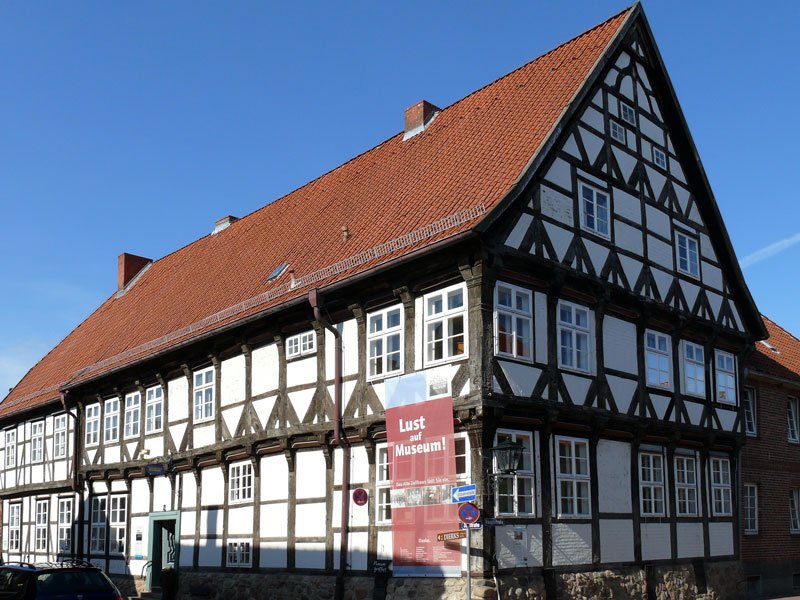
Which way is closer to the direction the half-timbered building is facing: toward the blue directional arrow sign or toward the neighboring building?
the blue directional arrow sign

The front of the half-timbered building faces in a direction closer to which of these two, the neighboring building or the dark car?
the dark car

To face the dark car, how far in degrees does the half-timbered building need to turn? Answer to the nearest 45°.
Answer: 0° — it already faces it

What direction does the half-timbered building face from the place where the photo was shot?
facing the viewer and to the left of the viewer

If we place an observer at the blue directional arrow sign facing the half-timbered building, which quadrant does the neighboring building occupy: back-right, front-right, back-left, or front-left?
front-right

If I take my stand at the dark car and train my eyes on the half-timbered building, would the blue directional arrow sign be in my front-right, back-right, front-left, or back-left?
front-right

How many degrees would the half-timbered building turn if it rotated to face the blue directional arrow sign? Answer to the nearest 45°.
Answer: approximately 45° to its left
